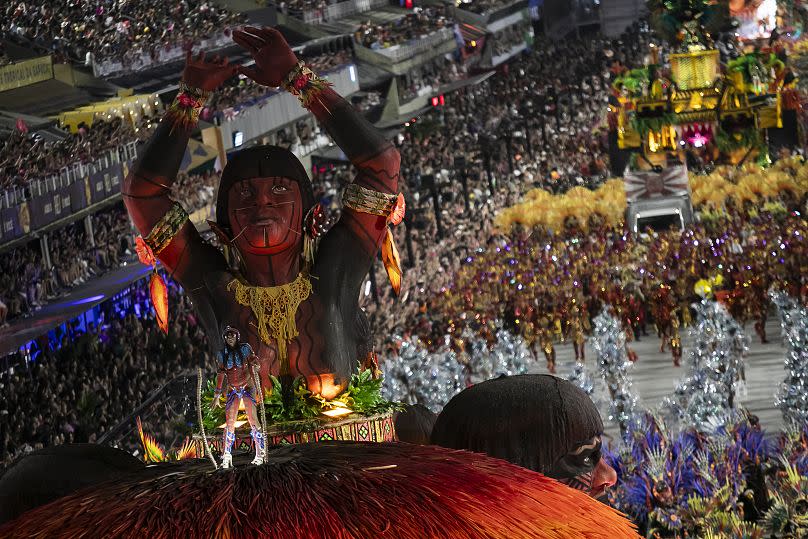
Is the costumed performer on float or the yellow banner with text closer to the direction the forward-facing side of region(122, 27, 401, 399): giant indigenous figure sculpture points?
the costumed performer on float

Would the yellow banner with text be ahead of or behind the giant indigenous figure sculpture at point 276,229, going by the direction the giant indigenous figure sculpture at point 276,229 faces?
behind

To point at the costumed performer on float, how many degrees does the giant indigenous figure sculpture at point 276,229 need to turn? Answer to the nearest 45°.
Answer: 0° — it already faces them

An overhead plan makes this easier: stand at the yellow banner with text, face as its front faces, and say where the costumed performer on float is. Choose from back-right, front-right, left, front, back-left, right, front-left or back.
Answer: front-right

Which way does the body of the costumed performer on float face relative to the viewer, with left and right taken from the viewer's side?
facing the viewer

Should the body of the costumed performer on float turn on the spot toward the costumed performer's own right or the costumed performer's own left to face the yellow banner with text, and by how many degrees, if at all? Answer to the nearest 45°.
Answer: approximately 180°

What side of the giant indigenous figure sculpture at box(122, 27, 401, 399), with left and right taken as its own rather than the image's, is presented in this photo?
front

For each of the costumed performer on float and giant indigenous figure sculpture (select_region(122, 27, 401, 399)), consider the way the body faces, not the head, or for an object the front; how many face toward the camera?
2

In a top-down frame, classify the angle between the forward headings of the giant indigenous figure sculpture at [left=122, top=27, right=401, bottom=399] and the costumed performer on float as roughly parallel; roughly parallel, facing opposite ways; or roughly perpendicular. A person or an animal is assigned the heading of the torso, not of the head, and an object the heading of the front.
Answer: roughly parallel

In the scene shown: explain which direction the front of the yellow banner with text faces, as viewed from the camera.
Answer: facing the viewer and to the right of the viewer

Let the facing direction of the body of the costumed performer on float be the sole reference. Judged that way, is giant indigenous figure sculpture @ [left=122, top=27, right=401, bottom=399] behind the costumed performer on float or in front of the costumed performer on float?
behind
